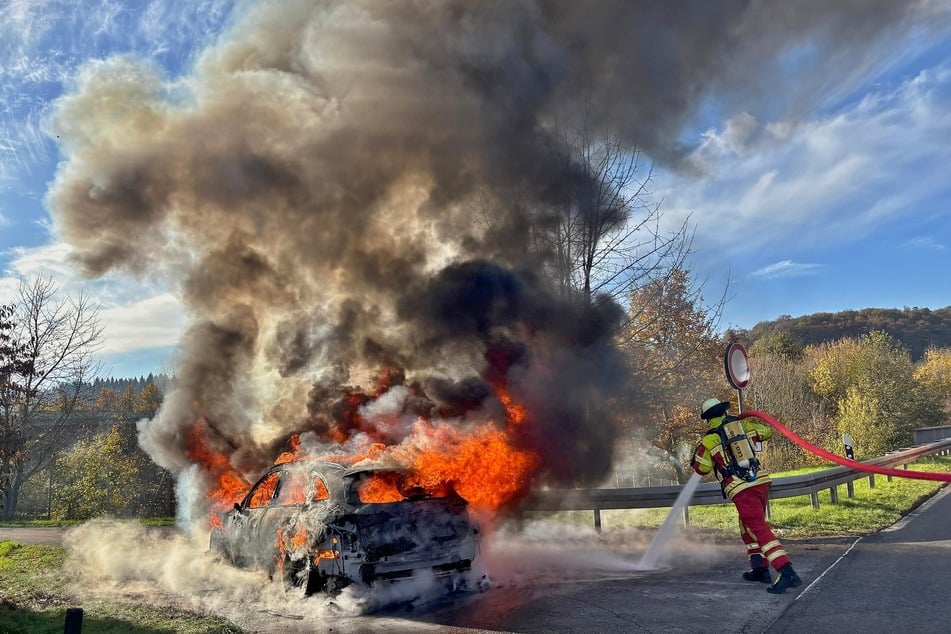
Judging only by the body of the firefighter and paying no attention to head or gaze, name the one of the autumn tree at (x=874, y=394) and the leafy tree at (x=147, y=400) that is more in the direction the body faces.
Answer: the leafy tree

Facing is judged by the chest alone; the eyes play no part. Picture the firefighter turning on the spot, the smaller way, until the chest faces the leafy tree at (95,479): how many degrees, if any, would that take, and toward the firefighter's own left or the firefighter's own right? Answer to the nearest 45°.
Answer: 0° — they already face it

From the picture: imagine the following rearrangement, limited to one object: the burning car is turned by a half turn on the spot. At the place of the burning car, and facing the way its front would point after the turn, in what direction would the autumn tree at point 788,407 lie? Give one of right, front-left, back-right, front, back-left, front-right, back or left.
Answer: left

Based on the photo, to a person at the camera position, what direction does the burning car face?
facing away from the viewer and to the left of the viewer

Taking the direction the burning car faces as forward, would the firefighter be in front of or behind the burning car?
behind

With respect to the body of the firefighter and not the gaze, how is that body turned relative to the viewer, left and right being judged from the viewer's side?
facing away from the viewer and to the left of the viewer

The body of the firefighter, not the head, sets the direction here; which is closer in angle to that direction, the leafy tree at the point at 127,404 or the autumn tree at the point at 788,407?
the leafy tree

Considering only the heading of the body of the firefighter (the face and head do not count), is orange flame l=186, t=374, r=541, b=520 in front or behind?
in front

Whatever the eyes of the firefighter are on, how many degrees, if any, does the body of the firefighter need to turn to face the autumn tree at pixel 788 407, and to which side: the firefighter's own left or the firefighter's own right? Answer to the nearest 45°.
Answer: approximately 45° to the firefighter's own right

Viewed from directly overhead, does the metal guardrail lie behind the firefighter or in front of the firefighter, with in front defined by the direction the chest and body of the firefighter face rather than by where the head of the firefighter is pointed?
in front

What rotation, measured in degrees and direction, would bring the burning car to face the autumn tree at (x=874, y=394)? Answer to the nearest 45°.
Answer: approximately 90° to its right
